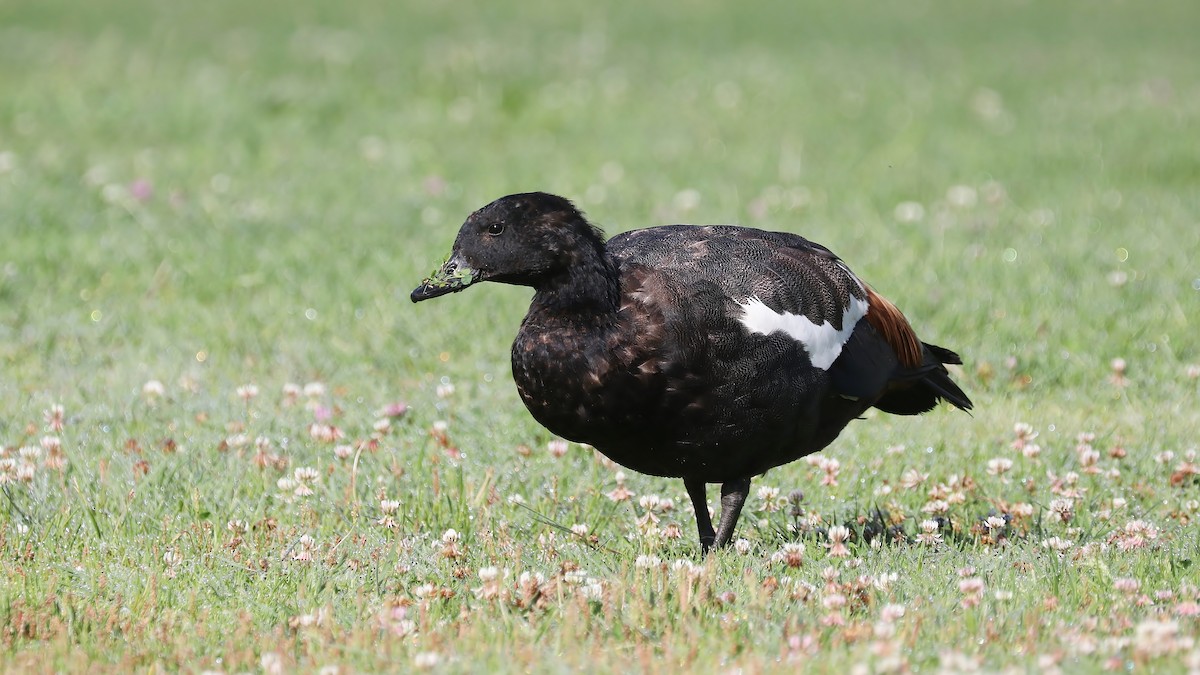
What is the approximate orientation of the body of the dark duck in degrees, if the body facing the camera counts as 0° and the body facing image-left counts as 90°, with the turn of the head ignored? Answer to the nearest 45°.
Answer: approximately 90°
